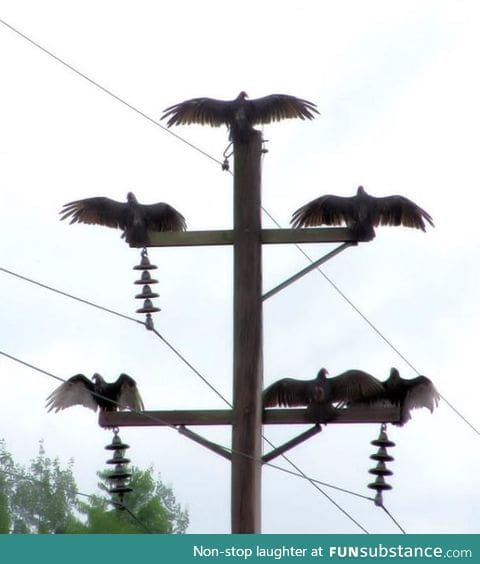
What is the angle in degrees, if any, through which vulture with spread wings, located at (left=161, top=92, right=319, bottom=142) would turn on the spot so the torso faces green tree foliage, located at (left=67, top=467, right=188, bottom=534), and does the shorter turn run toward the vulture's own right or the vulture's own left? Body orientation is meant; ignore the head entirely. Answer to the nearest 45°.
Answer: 0° — it already faces it

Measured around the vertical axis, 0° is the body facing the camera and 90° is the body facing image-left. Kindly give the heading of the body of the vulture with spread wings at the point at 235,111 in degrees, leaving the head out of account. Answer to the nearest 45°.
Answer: approximately 180°
